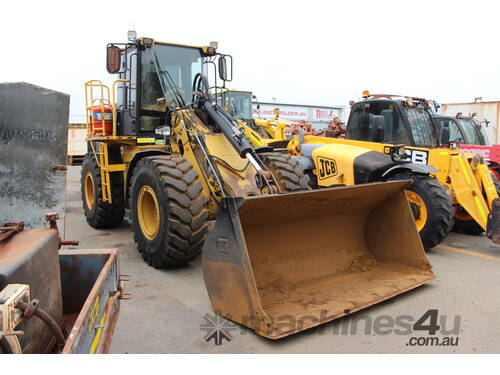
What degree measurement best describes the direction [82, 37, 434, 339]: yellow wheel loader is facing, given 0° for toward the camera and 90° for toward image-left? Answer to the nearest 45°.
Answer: approximately 315°

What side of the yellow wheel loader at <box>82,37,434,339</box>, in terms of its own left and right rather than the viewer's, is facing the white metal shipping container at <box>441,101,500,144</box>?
left

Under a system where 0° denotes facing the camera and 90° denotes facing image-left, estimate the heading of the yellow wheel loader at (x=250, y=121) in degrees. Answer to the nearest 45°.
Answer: approximately 315°

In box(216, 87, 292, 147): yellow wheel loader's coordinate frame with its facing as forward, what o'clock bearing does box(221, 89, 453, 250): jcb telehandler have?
The jcb telehandler is roughly at 1 o'clock from the yellow wheel loader.

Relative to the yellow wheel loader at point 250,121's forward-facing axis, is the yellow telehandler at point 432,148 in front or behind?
in front

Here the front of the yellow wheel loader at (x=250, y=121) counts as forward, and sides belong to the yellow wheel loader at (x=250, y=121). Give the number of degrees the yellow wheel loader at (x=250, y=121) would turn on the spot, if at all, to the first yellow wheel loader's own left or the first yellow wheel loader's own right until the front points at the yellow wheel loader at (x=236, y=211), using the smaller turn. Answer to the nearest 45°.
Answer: approximately 45° to the first yellow wheel loader's own right
